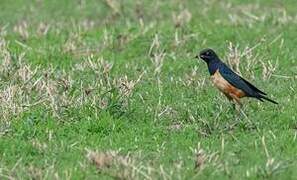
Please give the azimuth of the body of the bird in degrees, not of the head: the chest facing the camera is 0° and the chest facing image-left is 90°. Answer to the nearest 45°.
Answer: approximately 90°
